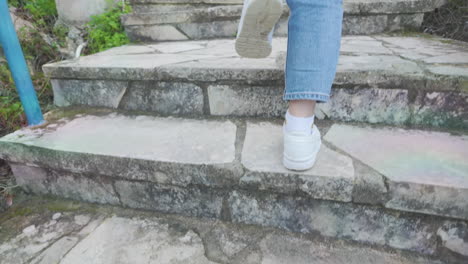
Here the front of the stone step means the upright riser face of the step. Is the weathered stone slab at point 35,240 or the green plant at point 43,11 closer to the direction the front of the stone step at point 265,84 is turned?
the weathered stone slab

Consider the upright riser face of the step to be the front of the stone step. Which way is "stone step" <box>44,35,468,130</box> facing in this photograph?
toward the camera

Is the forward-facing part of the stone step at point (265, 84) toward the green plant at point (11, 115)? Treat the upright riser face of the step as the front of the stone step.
no

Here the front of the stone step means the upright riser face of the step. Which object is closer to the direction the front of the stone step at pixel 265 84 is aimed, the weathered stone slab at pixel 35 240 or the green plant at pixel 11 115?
the weathered stone slab

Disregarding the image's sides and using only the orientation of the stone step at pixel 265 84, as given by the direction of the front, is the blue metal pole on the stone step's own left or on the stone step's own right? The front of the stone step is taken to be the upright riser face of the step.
on the stone step's own right

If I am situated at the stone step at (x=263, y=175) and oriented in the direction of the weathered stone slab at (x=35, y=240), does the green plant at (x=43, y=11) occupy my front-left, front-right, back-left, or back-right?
front-right

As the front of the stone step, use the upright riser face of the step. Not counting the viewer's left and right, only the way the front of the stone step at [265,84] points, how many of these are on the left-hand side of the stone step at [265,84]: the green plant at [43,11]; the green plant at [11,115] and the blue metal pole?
0

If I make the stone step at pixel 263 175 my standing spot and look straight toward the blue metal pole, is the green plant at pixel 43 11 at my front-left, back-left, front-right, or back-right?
front-right

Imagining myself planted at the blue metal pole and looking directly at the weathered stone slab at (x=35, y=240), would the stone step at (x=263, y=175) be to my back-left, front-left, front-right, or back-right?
front-left
